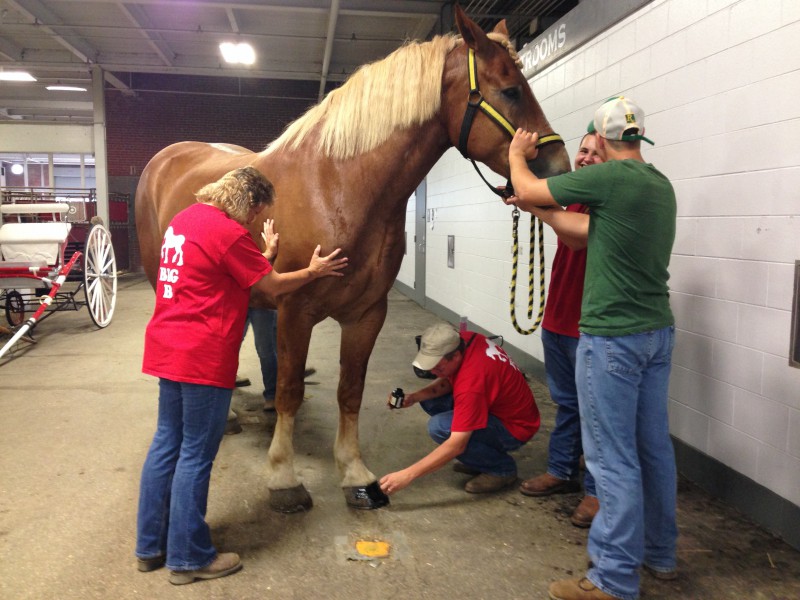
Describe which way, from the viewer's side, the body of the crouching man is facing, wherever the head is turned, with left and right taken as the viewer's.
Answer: facing to the left of the viewer

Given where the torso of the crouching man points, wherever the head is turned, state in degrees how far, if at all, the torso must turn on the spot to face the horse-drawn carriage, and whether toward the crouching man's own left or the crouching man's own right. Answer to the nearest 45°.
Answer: approximately 45° to the crouching man's own right

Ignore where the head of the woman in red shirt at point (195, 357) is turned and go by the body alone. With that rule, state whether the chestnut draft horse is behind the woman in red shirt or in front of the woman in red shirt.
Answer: in front

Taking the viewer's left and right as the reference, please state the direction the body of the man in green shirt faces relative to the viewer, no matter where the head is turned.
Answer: facing away from the viewer and to the left of the viewer

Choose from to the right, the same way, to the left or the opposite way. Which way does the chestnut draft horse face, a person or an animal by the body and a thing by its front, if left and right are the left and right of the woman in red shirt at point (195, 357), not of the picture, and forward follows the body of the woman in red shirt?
to the right

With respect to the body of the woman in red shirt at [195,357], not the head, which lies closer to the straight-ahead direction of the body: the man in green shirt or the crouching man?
the crouching man

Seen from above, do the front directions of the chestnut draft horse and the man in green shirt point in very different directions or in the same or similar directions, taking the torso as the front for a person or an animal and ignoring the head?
very different directions

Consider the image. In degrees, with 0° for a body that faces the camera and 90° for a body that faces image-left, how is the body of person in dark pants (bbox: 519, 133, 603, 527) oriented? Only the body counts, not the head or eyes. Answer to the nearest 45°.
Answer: approximately 45°

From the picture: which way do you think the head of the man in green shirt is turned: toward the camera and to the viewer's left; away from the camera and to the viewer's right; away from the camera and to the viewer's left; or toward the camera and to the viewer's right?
away from the camera and to the viewer's left

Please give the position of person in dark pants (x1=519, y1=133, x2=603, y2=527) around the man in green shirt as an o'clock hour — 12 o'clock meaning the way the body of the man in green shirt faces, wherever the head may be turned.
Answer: The person in dark pants is roughly at 1 o'clock from the man in green shirt.

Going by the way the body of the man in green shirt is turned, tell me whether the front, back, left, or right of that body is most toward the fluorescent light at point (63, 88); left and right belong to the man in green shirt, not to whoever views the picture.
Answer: front

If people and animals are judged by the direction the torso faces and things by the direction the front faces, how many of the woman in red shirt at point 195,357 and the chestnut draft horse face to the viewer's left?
0

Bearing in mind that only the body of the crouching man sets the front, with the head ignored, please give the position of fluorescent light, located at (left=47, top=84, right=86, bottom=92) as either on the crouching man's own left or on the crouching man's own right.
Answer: on the crouching man's own right

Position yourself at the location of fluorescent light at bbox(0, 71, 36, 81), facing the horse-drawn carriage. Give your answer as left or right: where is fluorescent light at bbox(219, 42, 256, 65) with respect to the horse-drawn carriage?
left

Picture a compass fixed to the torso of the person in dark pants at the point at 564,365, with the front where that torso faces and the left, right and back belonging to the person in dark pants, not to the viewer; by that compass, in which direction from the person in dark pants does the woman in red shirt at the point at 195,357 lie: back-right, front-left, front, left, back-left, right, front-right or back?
front

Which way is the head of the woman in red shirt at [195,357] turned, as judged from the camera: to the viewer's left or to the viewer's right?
to the viewer's right

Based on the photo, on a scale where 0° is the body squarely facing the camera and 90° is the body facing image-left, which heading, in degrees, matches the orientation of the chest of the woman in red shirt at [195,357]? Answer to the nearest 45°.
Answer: approximately 225°

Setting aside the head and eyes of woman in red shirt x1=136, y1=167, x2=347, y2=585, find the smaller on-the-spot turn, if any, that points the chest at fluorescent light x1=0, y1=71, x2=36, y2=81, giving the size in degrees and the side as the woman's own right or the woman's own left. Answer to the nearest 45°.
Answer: approximately 45° to the woman's own left

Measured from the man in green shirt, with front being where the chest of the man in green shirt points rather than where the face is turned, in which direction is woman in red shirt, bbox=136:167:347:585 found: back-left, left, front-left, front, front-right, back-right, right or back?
front-left

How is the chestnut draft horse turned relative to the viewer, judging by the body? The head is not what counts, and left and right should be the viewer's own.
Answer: facing the viewer and to the right of the viewer
